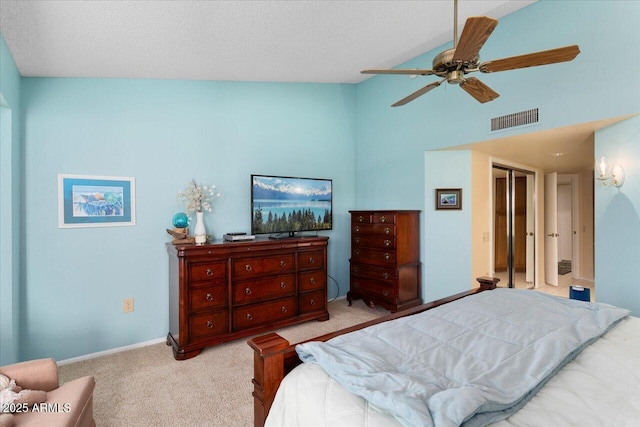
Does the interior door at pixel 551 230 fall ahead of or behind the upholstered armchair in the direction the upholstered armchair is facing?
ahead

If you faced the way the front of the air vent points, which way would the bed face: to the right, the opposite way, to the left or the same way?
to the right

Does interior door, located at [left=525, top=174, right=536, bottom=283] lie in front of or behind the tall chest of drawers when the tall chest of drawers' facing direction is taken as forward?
behind

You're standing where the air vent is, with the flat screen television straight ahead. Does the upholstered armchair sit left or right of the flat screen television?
left

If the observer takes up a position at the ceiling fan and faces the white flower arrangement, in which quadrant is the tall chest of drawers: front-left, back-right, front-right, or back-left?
front-right

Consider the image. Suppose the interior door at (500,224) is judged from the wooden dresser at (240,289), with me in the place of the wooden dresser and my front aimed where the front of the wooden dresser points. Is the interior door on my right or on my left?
on my left

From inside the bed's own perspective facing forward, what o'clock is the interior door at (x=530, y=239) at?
The interior door is roughly at 2 o'clock from the bed.

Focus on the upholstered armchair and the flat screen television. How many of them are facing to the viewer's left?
0

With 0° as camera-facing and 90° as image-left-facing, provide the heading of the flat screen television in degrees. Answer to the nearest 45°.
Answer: approximately 315°

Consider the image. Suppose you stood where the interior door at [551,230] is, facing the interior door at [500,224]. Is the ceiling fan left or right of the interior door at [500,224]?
left

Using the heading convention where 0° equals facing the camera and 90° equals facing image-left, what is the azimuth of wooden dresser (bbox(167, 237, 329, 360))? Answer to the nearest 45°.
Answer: approximately 315°

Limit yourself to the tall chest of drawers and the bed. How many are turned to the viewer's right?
0

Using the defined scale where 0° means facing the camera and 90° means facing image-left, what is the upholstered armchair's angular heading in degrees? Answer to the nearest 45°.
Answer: approximately 315°

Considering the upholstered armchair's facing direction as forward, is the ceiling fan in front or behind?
in front

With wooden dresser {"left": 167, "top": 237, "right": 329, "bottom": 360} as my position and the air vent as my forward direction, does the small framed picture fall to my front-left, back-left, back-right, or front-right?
front-left

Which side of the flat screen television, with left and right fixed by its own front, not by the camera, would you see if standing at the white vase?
right

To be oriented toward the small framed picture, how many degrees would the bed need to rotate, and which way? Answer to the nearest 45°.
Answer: approximately 45° to its right
